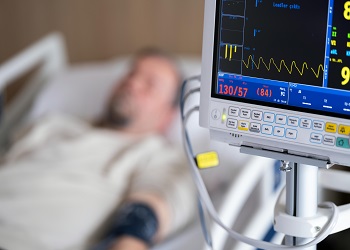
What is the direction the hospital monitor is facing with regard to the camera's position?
facing the viewer and to the left of the viewer

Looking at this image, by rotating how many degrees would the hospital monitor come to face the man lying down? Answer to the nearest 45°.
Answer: approximately 90° to its right

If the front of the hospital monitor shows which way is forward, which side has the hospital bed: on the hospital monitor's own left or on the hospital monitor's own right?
on the hospital monitor's own right

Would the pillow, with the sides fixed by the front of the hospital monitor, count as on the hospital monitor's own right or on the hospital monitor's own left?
on the hospital monitor's own right
